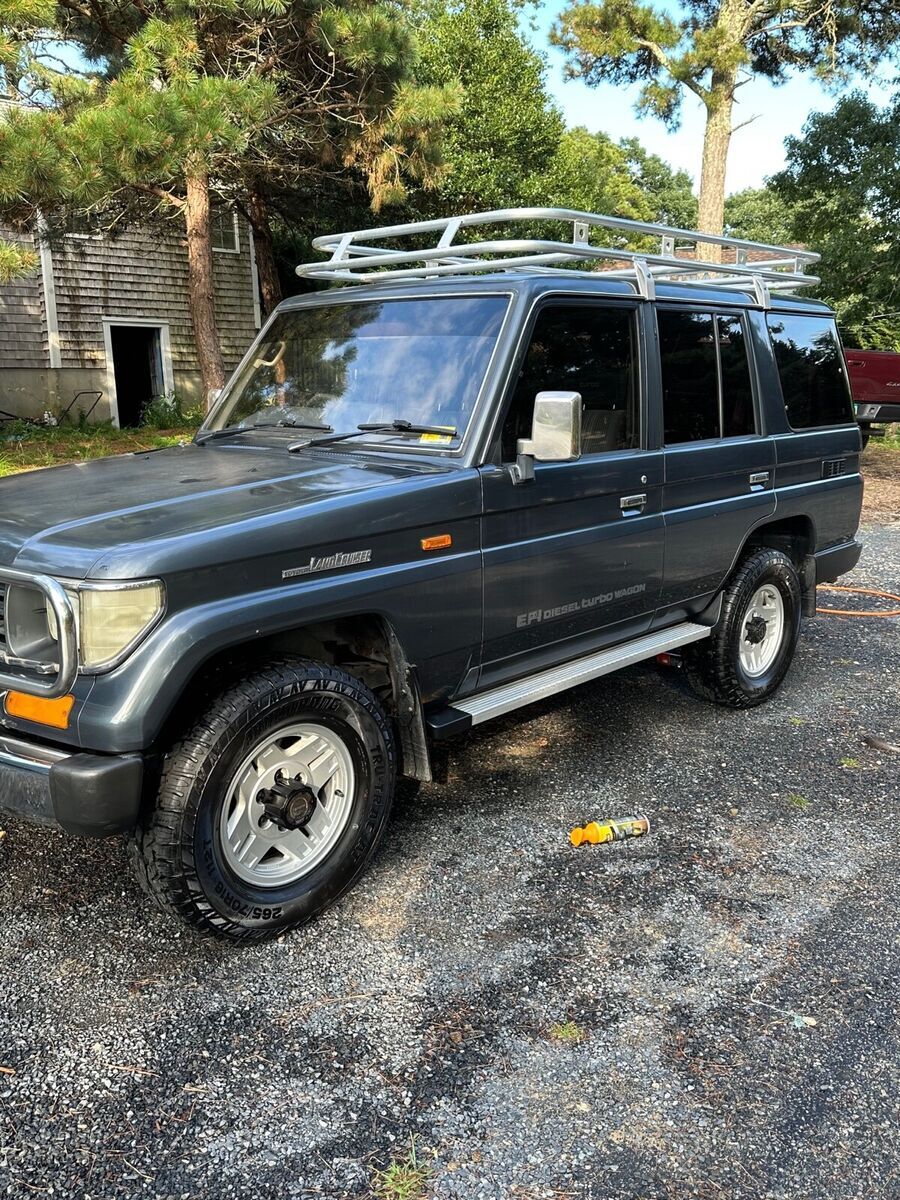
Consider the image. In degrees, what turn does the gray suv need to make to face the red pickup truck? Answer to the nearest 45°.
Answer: approximately 180°

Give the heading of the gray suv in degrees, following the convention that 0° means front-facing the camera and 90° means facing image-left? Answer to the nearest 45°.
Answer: approximately 45°

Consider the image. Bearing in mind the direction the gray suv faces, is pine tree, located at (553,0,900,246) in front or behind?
behind

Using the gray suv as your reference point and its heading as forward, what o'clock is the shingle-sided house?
The shingle-sided house is roughly at 4 o'clock from the gray suv.

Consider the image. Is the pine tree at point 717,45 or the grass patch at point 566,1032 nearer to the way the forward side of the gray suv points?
the grass patch

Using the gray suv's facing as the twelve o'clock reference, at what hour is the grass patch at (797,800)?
The grass patch is roughly at 7 o'clock from the gray suv.

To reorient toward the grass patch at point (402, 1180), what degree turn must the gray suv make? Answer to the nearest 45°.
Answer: approximately 45° to its left

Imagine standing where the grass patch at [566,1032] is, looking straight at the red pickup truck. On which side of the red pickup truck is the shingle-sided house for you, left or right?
left

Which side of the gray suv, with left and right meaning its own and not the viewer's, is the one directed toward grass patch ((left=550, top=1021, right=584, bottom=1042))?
left
